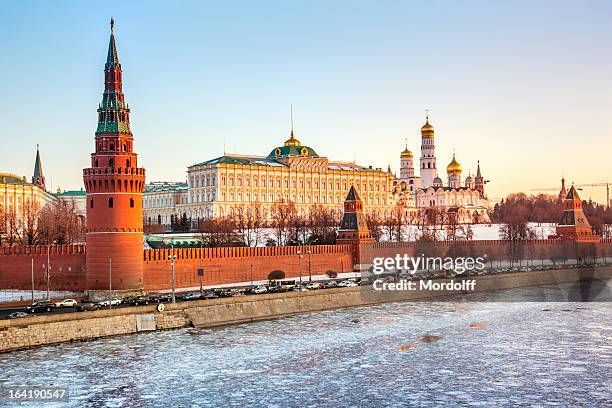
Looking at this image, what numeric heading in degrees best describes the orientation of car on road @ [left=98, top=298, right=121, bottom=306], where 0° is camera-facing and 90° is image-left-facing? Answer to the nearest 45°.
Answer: approximately 90°

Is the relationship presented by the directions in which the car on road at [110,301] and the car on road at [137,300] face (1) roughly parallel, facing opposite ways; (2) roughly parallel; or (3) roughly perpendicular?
roughly parallel

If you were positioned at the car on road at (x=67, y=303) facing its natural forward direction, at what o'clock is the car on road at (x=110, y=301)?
the car on road at (x=110, y=301) is roughly at 6 o'clock from the car on road at (x=67, y=303).

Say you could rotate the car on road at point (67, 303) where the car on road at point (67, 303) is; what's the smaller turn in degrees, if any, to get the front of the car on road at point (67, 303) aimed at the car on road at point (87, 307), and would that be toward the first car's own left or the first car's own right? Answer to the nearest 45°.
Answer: approximately 135° to the first car's own left

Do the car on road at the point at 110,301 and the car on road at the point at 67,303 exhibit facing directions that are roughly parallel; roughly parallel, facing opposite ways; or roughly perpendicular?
roughly parallel

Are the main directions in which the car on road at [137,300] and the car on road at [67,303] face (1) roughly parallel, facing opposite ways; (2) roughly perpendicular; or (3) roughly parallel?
roughly parallel

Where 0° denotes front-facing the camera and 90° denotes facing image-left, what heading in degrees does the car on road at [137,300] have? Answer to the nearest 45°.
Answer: approximately 90°
